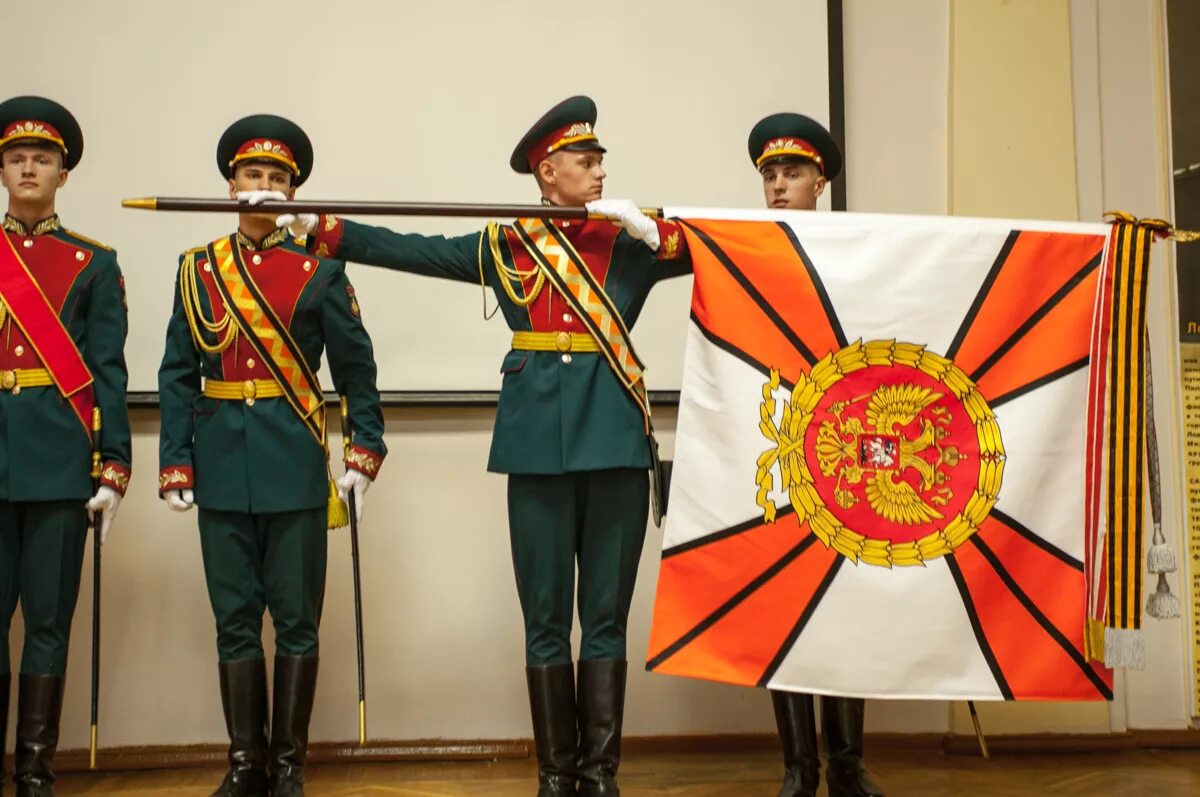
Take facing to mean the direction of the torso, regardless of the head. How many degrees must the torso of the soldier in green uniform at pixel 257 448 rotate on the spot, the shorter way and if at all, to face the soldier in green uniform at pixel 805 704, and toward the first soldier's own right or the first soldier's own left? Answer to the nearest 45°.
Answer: approximately 90° to the first soldier's own left

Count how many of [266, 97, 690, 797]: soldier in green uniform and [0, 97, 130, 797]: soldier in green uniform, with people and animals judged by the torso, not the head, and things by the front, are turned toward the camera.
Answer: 2

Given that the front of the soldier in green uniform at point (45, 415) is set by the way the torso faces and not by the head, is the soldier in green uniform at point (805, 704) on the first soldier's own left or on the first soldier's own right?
on the first soldier's own left
